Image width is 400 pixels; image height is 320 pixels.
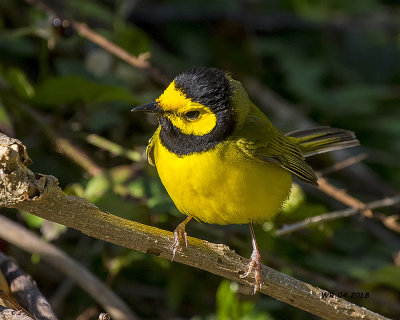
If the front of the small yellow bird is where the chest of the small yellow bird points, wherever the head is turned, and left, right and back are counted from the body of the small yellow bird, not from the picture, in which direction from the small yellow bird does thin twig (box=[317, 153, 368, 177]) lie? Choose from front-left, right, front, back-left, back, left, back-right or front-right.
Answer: back

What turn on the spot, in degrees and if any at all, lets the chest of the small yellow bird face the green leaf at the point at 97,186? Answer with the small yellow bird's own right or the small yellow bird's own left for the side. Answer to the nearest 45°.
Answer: approximately 90° to the small yellow bird's own right

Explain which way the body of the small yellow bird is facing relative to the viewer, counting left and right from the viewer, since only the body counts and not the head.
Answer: facing the viewer and to the left of the viewer

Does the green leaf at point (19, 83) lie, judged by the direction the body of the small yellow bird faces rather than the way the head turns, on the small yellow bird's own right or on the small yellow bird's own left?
on the small yellow bird's own right

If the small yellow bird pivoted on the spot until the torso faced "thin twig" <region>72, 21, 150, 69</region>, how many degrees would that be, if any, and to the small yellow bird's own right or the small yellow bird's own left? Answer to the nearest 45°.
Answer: approximately 90° to the small yellow bird's own right

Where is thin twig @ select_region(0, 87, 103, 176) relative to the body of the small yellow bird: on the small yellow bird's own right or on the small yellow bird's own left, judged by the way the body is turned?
on the small yellow bird's own right
